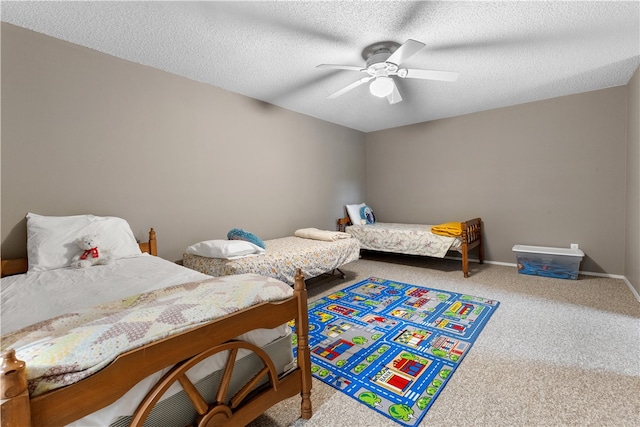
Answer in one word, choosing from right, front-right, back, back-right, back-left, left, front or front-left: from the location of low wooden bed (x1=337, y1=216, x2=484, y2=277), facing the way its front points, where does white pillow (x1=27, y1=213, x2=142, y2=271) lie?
right

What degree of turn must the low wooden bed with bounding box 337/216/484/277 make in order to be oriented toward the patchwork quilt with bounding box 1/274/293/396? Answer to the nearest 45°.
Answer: approximately 45° to its right

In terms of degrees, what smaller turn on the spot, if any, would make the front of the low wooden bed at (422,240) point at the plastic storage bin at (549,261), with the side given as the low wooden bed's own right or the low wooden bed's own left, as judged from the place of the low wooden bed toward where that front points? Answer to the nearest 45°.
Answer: approximately 45° to the low wooden bed's own left

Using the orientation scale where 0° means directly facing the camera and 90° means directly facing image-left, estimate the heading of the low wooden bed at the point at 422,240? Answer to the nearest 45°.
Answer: approximately 315°
